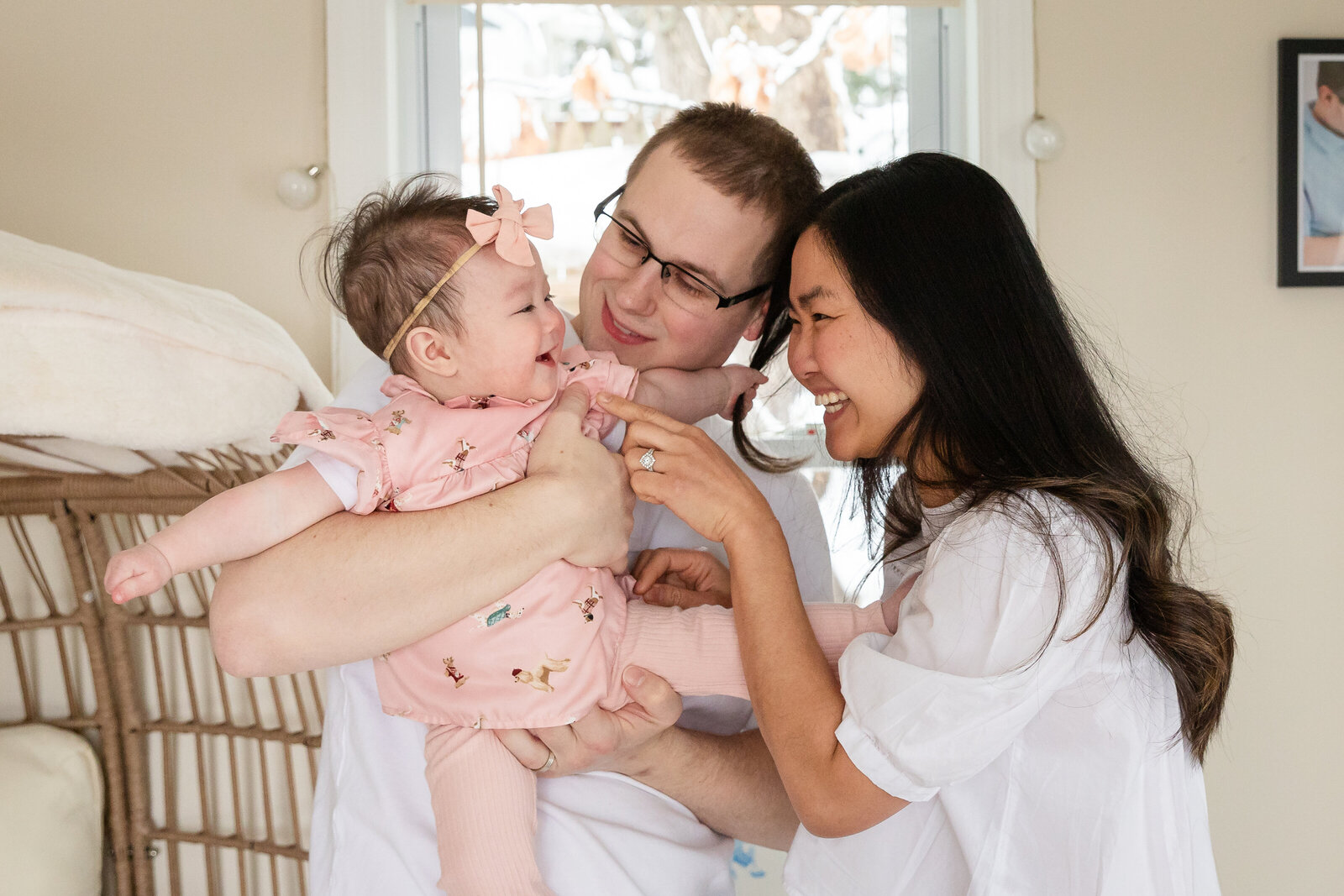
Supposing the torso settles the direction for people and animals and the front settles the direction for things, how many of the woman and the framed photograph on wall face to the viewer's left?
1

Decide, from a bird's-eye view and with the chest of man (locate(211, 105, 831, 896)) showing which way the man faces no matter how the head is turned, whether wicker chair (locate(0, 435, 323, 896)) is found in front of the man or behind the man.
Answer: behind

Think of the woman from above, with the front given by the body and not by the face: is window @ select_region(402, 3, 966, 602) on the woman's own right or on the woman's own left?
on the woman's own right

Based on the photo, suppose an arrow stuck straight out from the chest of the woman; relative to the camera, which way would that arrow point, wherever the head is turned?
to the viewer's left

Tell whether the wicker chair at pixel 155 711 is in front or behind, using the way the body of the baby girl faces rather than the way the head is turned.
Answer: behind

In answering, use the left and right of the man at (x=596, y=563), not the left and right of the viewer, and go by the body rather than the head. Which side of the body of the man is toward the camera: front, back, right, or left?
front

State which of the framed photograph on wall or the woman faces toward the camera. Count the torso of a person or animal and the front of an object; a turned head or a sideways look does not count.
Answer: the framed photograph on wall

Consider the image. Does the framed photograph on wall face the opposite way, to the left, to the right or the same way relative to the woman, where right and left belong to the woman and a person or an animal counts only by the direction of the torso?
to the left

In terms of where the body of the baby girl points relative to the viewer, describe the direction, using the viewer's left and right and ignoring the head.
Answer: facing the viewer and to the right of the viewer
